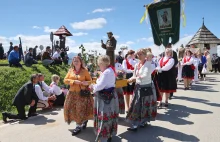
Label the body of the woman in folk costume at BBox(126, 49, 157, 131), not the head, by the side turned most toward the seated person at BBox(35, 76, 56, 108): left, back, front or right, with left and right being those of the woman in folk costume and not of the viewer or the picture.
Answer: right

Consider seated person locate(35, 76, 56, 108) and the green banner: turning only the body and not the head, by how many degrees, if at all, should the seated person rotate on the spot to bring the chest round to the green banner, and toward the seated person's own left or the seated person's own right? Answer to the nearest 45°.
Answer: approximately 45° to the seated person's own left

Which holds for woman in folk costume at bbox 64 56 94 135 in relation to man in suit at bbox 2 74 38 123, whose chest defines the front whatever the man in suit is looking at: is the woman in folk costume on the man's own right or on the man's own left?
on the man's own right

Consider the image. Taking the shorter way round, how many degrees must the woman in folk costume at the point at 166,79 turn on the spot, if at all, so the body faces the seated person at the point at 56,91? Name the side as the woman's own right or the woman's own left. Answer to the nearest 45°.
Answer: approximately 45° to the woman's own right

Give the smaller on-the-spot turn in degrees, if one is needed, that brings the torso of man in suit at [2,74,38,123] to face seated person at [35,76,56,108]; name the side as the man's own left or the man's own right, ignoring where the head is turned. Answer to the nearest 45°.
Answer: approximately 45° to the man's own left

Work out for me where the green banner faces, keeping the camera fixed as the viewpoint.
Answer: facing the viewer

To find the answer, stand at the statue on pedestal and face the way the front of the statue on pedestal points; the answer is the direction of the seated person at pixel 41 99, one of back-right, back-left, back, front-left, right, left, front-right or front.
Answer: front-right

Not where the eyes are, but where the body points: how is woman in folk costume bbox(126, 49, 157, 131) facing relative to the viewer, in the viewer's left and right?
facing the viewer and to the left of the viewer

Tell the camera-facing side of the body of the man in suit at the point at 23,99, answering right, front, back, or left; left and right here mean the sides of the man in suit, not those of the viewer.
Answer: right
